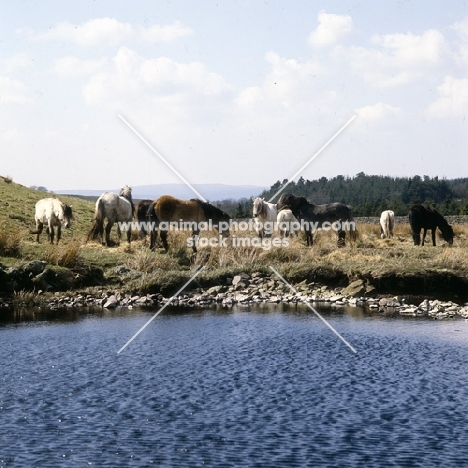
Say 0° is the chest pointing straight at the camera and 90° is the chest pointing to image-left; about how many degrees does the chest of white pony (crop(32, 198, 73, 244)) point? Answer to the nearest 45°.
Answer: approximately 315°

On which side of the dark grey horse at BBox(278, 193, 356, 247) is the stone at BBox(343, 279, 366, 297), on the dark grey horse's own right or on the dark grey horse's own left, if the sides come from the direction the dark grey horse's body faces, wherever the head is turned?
on the dark grey horse's own left

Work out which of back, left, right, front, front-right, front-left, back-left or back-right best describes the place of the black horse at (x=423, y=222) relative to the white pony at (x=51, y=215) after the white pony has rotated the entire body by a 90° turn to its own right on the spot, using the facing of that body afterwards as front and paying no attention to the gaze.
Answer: back-left

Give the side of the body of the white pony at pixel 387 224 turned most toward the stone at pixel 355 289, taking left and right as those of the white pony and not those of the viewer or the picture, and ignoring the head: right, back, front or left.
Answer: back

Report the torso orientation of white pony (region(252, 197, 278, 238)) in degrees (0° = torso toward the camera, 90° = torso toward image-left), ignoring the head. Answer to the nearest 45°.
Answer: approximately 45°

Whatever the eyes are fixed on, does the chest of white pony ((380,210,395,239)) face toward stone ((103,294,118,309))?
no

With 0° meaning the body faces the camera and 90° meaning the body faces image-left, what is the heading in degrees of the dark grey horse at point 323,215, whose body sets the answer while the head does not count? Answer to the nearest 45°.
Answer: approximately 90°

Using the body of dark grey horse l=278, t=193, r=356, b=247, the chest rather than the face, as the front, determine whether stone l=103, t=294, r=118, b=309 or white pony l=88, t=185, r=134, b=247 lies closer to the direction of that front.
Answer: the white pony

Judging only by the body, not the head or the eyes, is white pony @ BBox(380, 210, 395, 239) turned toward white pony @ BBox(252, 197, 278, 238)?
no

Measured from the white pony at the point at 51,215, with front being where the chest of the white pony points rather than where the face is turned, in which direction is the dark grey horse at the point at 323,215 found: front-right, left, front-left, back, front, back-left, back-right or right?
front-left

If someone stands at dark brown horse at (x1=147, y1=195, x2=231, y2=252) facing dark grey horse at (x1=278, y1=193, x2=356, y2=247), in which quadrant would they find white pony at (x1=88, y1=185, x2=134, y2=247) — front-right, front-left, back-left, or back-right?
back-left

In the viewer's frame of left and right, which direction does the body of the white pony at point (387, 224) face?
facing away from the viewer

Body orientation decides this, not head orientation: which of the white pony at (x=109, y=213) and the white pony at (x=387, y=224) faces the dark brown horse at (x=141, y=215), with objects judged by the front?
the white pony at (x=109, y=213)

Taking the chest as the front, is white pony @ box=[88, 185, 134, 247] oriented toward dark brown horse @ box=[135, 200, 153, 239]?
yes

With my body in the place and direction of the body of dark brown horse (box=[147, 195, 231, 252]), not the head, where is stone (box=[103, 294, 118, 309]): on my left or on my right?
on my right

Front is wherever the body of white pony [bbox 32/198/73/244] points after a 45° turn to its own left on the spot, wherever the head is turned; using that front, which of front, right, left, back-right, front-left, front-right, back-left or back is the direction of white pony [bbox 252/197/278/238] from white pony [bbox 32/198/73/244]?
front

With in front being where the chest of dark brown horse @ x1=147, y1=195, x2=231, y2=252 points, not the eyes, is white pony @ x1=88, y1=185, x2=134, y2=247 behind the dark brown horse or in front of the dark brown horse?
behind

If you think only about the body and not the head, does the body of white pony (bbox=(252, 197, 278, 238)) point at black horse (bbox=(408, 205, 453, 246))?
no

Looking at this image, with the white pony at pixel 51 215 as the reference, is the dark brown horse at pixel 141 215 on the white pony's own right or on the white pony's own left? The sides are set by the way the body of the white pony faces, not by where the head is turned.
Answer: on the white pony's own left
